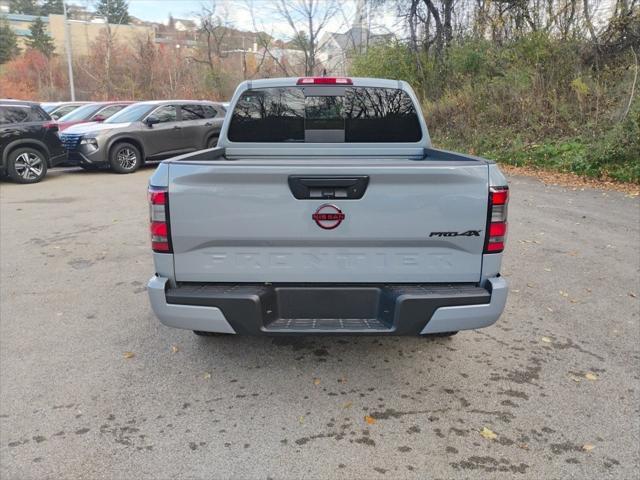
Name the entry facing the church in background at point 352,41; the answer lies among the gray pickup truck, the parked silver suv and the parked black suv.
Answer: the gray pickup truck

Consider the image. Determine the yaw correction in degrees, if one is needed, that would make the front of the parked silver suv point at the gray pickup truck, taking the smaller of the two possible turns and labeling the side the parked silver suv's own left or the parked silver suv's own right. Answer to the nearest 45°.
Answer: approximately 45° to the parked silver suv's own left

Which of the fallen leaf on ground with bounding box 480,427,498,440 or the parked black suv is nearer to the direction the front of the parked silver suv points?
the parked black suv

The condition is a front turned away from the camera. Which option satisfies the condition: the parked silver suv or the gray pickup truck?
the gray pickup truck

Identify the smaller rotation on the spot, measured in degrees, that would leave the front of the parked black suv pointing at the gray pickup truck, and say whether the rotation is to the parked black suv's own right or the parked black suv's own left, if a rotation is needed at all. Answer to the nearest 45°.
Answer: approximately 90° to the parked black suv's own left

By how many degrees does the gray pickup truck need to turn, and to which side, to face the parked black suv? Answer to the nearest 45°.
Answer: approximately 45° to its left

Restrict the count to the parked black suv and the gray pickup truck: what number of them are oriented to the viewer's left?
1

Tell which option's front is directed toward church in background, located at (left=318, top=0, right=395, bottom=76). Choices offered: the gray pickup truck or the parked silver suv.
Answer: the gray pickup truck

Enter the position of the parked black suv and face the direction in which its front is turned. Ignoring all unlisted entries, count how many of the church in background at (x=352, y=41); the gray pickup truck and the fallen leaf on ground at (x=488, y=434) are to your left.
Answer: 2

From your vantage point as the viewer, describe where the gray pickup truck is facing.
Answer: facing away from the viewer

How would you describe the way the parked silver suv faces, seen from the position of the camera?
facing the viewer and to the left of the viewer

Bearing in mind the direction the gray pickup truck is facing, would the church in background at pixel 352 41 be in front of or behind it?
in front
